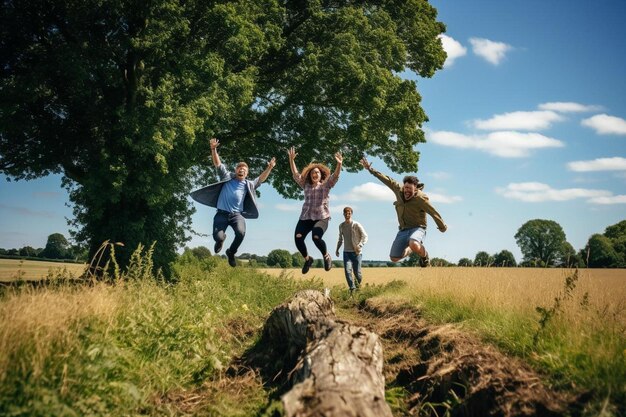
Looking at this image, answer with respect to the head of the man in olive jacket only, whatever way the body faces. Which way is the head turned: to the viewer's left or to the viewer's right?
to the viewer's left

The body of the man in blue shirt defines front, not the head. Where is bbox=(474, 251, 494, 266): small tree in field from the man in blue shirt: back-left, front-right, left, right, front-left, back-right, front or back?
left

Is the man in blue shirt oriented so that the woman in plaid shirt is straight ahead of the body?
no

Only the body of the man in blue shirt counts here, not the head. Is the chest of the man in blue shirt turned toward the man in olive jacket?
no

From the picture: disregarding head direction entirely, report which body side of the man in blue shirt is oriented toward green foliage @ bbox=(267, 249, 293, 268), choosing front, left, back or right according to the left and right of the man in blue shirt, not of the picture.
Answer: back

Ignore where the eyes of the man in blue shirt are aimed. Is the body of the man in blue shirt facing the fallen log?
yes

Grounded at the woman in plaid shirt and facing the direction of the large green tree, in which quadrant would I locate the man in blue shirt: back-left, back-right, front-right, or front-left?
front-left

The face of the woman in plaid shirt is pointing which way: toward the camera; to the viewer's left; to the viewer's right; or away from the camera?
toward the camera

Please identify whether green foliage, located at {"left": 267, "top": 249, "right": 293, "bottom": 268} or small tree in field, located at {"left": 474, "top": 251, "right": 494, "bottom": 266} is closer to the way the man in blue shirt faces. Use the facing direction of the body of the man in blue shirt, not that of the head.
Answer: the small tree in field

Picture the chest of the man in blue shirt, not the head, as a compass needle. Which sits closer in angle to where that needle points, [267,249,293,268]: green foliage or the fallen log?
the fallen log

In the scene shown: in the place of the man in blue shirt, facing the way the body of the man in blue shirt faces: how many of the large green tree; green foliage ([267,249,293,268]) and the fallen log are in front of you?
1

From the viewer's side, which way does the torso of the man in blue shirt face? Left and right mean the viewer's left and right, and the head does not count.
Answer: facing the viewer

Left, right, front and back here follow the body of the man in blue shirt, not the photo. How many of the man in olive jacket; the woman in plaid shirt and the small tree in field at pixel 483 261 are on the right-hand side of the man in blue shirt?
0
